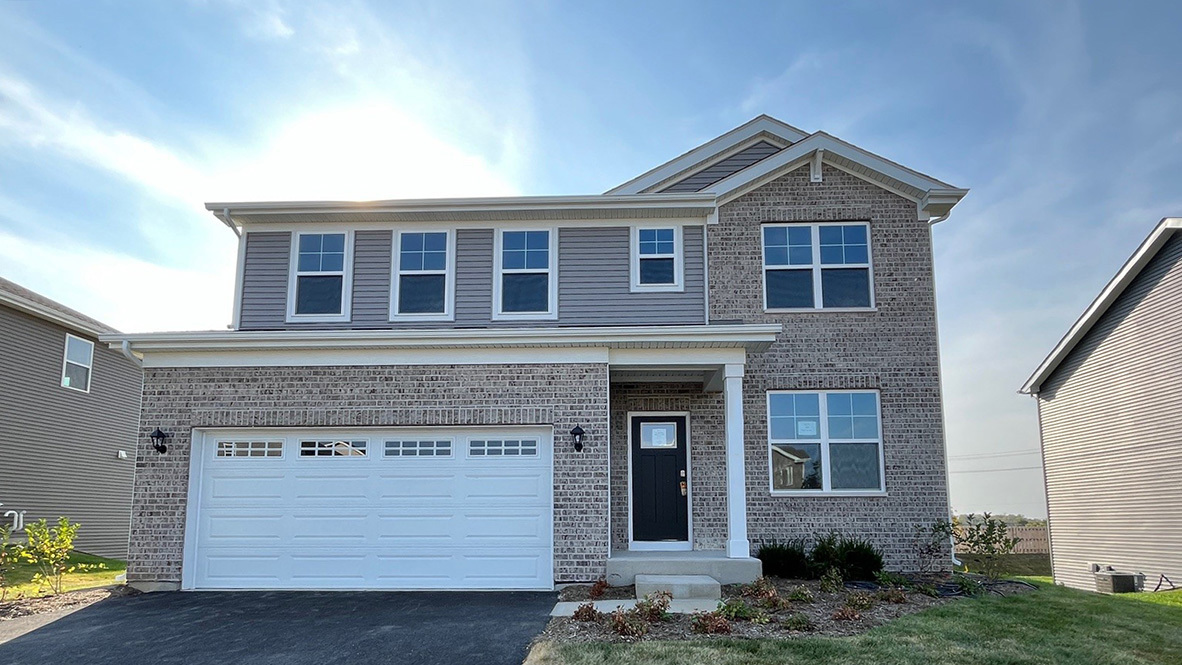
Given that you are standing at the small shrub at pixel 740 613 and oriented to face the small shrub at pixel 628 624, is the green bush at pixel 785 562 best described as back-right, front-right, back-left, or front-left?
back-right

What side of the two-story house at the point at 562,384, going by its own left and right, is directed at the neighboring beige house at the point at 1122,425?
left

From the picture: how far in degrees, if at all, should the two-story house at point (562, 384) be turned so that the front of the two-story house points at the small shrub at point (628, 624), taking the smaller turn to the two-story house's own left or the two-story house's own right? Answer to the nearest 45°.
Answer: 0° — it already faces it

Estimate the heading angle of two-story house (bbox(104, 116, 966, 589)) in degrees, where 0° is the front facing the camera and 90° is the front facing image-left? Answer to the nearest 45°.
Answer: approximately 0°

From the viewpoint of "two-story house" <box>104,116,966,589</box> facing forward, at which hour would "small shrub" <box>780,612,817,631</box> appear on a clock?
The small shrub is roughly at 11 o'clock from the two-story house.

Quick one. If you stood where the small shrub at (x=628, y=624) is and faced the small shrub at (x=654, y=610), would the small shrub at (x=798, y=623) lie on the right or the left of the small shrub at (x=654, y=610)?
right

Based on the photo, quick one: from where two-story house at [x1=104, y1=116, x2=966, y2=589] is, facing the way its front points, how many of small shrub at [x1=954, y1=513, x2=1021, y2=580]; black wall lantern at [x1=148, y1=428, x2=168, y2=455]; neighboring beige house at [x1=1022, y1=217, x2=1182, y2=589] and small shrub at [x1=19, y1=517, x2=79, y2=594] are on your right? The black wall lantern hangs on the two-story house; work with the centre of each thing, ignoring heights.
2
